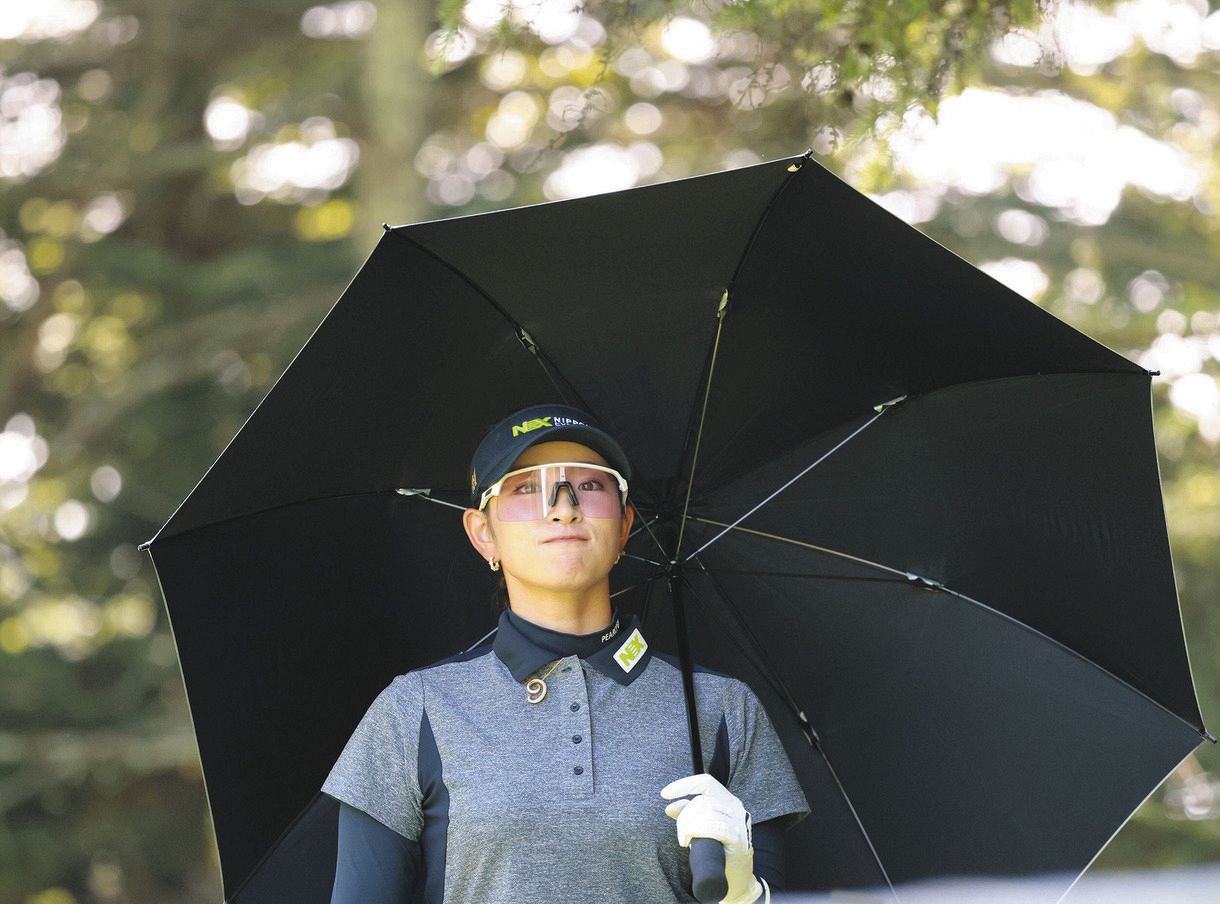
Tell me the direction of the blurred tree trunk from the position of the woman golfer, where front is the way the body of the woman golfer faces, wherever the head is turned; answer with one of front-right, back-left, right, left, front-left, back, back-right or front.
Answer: back

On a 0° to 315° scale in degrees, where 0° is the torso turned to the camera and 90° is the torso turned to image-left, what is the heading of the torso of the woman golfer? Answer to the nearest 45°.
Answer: approximately 0°
